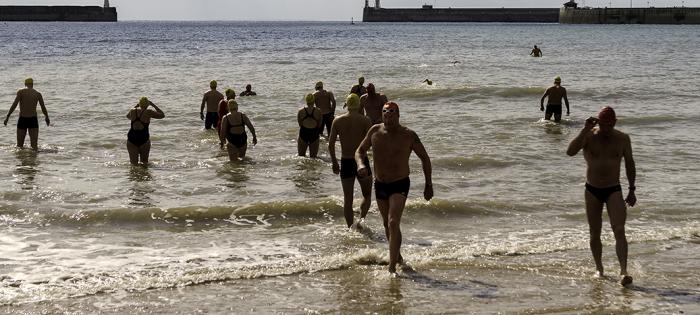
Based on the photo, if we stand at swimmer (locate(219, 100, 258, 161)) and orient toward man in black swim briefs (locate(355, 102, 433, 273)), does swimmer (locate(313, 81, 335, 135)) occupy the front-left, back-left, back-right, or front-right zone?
back-left

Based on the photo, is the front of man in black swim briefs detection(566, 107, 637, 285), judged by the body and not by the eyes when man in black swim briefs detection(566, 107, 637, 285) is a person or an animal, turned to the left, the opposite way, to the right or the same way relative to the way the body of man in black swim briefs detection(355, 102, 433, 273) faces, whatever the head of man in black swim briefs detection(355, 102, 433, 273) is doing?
the same way

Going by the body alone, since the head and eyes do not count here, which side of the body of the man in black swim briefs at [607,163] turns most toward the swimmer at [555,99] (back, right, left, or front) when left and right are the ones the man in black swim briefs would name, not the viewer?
back

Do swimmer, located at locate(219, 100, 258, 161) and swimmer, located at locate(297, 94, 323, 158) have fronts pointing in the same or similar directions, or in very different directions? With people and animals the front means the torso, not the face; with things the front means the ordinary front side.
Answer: same or similar directions

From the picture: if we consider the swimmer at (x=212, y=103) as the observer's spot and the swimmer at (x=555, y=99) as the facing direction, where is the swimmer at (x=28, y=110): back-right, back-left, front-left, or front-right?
back-right

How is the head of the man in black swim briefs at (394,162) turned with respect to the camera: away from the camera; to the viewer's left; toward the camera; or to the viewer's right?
toward the camera

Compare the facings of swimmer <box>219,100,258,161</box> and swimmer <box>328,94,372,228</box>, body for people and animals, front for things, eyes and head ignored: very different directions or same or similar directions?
same or similar directions

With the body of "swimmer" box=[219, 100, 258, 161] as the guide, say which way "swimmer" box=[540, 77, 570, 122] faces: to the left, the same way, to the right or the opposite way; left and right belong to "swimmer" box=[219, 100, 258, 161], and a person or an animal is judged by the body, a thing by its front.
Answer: the same way

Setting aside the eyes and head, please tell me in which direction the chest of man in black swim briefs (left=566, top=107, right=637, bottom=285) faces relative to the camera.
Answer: toward the camera

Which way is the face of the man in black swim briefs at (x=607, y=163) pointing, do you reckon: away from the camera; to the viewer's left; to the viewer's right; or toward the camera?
toward the camera

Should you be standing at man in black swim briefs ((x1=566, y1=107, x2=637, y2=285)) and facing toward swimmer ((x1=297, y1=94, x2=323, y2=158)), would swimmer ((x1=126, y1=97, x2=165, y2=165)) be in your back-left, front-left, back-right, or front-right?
front-left
